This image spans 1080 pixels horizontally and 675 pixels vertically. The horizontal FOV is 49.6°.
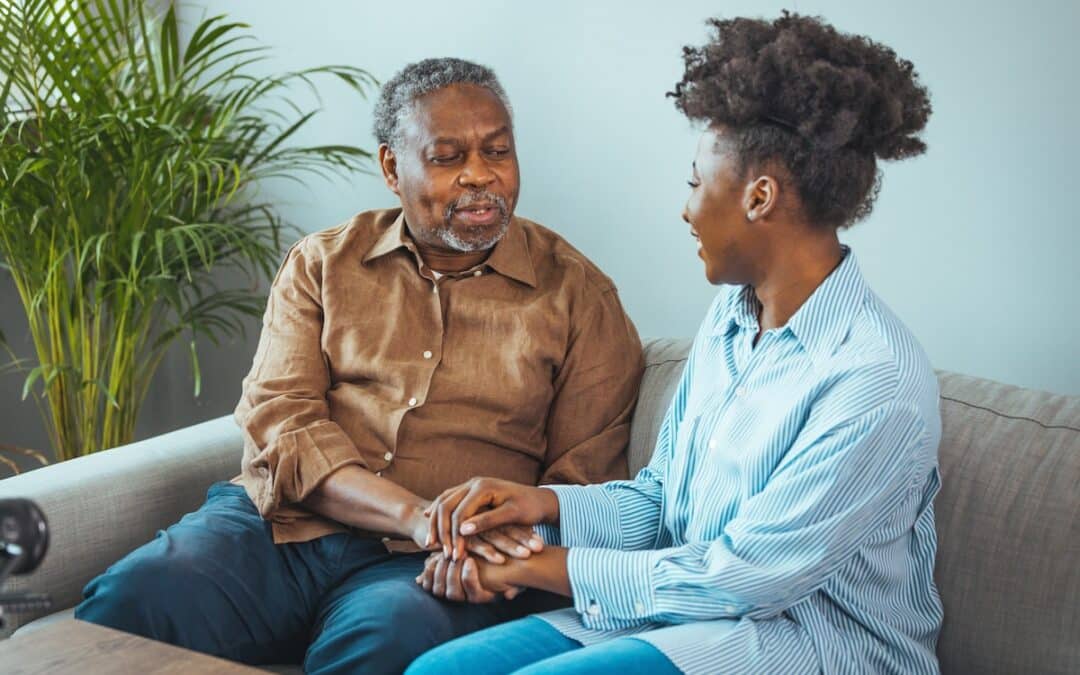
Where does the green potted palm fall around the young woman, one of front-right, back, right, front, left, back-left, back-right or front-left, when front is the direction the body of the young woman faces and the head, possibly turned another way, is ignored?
right

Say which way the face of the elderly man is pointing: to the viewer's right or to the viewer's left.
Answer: to the viewer's right

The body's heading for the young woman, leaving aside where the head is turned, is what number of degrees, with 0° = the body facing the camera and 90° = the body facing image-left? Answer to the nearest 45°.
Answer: approximately 45°

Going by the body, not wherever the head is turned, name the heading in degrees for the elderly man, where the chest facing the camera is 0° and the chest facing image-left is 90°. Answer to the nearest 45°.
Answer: approximately 0°

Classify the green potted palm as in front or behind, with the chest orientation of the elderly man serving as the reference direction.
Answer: behind

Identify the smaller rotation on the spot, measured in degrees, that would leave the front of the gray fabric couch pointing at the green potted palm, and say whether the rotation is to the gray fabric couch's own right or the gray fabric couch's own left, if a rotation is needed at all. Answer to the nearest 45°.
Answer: approximately 90° to the gray fabric couch's own right

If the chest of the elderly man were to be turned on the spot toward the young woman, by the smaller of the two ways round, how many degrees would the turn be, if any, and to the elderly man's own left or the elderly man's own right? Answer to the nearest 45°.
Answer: approximately 45° to the elderly man's own left

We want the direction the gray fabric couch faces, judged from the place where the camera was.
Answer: facing the viewer and to the left of the viewer
